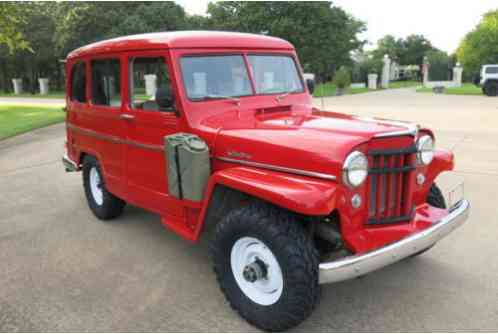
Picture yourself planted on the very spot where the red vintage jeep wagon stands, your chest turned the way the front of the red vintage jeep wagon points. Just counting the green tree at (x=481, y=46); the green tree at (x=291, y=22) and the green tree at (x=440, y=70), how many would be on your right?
0

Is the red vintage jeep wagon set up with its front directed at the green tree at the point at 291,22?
no

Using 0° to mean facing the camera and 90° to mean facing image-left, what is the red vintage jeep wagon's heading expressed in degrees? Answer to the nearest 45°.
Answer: approximately 315°

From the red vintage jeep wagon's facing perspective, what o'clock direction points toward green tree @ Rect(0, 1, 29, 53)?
The green tree is roughly at 6 o'clock from the red vintage jeep wagon.

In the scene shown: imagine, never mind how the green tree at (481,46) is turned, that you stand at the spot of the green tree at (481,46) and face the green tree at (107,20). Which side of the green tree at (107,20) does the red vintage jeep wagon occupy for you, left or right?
left

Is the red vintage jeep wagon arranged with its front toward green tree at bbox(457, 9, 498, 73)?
no

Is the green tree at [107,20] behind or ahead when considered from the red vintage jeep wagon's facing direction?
behind

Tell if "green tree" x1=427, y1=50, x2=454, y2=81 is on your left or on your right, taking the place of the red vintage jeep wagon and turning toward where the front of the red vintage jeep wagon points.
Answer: on your left

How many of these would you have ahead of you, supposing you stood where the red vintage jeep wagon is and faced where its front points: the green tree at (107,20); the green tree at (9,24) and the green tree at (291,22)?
0
